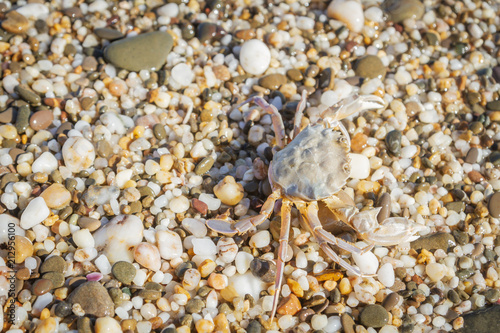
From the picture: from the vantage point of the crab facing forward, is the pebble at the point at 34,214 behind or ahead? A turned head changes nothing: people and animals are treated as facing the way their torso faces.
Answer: behind

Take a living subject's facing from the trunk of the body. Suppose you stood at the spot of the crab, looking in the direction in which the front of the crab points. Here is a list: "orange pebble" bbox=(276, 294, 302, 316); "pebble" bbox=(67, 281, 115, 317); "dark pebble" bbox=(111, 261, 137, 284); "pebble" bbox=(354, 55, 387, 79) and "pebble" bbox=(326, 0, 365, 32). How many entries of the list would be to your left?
2

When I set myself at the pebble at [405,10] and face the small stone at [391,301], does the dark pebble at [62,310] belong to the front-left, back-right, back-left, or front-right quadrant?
front-right

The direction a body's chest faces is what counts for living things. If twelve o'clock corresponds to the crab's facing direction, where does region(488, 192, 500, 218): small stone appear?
The small stone is roughly at 11 o'clock from the crab.

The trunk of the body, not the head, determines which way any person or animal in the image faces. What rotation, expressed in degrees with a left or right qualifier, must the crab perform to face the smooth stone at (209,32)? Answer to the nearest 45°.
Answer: approximately 135° to its left

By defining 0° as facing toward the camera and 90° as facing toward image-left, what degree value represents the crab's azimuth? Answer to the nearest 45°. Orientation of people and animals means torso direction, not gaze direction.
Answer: approximately 270°

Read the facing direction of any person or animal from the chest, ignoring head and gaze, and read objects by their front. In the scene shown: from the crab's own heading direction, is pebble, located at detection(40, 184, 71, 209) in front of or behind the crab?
behind

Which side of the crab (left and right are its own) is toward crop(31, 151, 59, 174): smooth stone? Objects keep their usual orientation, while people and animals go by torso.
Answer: back

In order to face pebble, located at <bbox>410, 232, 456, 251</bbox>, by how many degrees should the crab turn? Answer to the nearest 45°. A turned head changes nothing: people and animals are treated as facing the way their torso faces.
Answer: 0° — it already faces it

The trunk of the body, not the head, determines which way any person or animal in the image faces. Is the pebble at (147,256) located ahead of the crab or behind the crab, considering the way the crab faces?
behind

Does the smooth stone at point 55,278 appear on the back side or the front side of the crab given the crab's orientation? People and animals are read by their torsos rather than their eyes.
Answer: on the back side

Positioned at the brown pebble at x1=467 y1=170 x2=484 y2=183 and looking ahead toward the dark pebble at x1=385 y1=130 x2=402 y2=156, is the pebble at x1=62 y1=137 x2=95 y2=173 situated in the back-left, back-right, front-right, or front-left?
front-left

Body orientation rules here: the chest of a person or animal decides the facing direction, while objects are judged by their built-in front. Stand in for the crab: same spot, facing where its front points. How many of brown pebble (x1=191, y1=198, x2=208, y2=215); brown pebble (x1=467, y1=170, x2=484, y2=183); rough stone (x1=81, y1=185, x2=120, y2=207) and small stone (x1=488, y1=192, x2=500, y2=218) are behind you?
2

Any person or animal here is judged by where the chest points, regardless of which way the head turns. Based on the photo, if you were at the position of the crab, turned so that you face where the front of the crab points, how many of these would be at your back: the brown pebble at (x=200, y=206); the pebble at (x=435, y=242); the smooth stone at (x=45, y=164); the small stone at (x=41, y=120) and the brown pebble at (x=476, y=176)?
3

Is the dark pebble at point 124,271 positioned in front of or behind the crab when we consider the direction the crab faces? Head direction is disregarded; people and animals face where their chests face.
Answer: behind

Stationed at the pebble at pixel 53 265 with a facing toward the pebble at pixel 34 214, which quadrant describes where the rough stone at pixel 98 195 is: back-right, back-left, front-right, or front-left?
front-right

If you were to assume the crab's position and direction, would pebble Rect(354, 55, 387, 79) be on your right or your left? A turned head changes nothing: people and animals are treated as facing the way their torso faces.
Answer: on your left

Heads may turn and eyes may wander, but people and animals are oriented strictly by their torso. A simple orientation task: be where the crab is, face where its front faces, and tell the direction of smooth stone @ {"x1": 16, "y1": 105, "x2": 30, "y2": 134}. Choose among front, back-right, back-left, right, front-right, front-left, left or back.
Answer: back

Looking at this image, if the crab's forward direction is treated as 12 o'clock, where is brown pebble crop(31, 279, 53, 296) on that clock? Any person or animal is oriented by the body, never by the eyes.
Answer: The brown pebble is roughly at 5 o'clock from the crab.

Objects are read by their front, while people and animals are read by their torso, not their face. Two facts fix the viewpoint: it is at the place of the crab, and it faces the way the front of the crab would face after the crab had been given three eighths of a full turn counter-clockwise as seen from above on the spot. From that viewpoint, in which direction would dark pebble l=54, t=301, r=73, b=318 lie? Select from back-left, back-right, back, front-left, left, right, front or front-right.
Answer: left

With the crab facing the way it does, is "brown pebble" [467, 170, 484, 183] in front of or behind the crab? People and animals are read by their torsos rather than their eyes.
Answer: in front
